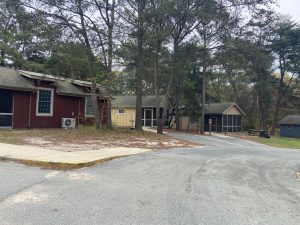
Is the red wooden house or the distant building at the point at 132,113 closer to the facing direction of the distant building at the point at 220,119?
the red wooden house

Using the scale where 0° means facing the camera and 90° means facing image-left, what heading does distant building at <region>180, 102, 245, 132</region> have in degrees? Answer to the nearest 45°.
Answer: approximately 315°

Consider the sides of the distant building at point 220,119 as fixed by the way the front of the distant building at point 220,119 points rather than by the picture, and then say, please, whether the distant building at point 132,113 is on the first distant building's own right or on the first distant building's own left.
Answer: on the first distant building's own right

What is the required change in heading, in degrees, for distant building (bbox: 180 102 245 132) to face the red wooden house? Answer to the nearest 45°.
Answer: approximately 90° to its right
